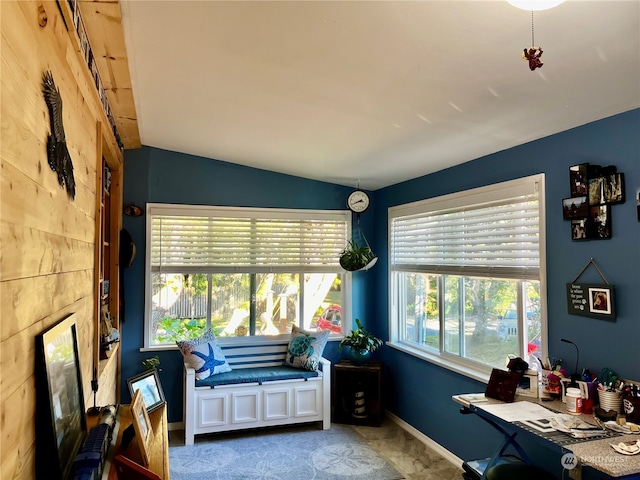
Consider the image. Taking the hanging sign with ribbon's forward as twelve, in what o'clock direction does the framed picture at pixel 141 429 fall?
The framed picture is roughly at 12 o'clock from the hanging sign with ribbon.

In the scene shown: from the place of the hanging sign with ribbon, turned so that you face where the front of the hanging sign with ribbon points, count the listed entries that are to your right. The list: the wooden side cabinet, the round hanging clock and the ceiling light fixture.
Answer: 2

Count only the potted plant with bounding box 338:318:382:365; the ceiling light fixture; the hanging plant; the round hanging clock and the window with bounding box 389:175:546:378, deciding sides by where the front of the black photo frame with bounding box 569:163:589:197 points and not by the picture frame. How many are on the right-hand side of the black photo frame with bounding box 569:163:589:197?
4

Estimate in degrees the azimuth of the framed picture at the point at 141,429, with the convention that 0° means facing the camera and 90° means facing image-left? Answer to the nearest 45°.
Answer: approximately 315°

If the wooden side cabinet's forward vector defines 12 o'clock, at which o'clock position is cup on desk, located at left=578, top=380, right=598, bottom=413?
The cup on desk is roughly at 11 o'clock from the wooden side cabinet.

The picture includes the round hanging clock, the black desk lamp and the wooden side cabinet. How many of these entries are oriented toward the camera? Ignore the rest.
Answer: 2

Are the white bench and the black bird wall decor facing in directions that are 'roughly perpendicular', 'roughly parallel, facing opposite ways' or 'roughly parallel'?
roughly perpendicular

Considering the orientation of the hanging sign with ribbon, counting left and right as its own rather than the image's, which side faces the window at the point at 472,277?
right

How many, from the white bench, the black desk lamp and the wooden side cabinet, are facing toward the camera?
2

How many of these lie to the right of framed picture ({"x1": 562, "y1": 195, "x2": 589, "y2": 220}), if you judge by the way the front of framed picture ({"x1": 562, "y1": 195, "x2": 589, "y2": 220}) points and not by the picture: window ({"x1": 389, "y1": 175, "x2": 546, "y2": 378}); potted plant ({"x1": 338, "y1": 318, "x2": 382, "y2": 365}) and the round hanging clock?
3

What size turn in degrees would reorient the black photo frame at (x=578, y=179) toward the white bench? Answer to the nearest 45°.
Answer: approximately 45° to its right

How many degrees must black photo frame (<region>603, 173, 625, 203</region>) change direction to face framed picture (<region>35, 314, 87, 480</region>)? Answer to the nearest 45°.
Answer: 0° — it already faces it

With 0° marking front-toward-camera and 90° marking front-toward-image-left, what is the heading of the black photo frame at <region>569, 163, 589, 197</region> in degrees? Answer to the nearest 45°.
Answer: approximately 45°
